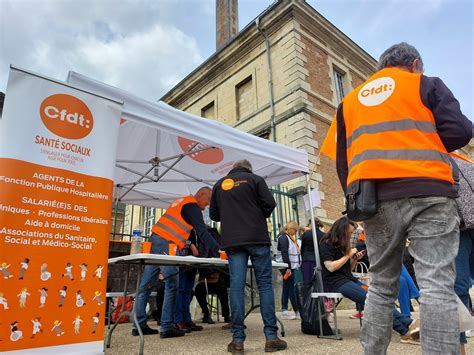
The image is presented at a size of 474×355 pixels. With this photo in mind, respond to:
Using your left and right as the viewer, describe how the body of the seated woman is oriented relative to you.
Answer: facing to the right of the viewer

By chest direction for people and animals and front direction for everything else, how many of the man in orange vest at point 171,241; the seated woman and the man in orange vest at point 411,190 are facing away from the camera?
1

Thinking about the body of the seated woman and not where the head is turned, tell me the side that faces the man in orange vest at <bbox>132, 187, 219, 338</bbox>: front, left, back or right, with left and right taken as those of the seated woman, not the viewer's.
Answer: back

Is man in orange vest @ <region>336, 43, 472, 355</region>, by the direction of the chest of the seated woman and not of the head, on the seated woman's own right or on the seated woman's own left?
on the seated woman's own right

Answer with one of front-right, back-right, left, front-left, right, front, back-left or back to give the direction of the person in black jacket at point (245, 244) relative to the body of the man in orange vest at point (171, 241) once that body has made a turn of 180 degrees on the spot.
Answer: back-left

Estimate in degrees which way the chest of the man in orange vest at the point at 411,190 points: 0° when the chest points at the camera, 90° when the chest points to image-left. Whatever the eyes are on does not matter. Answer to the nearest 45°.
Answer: approximately 180°

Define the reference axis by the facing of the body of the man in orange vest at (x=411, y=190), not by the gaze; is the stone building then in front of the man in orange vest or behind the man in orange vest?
in front

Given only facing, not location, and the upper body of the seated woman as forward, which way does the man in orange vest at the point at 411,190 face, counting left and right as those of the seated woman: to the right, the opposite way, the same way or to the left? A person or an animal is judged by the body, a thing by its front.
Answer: to the left

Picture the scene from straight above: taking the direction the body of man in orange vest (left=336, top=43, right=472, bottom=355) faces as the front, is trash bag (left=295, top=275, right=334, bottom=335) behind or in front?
in front

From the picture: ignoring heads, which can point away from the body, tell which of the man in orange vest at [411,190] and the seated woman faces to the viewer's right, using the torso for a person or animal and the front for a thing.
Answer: the seated woman
